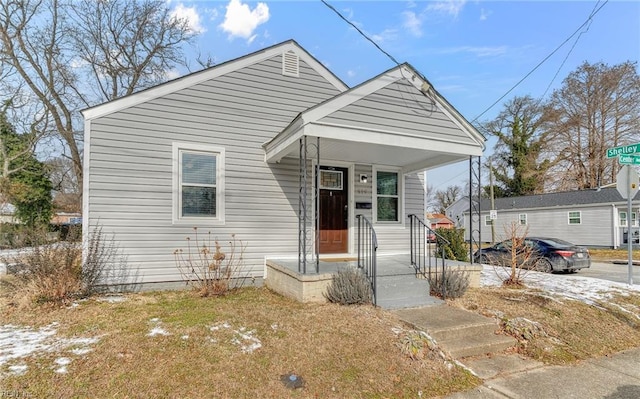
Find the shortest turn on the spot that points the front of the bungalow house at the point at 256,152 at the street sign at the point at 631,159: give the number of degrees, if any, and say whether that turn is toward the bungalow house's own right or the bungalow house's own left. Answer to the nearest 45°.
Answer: approximately 45° to the bungalow house's own left

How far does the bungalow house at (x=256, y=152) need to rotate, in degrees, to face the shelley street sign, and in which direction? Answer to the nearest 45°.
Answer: approximately 45° to its left

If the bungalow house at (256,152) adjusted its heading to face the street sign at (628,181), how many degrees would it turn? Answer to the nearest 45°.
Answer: approximately 45° to its left

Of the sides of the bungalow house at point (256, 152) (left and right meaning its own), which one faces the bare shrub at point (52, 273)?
right

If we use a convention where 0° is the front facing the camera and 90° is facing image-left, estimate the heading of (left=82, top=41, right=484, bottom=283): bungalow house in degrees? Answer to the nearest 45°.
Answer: approximately 315°

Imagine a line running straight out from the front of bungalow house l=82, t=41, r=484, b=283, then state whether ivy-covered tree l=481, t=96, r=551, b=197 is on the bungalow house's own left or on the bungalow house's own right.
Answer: on the bungalow house's own left
